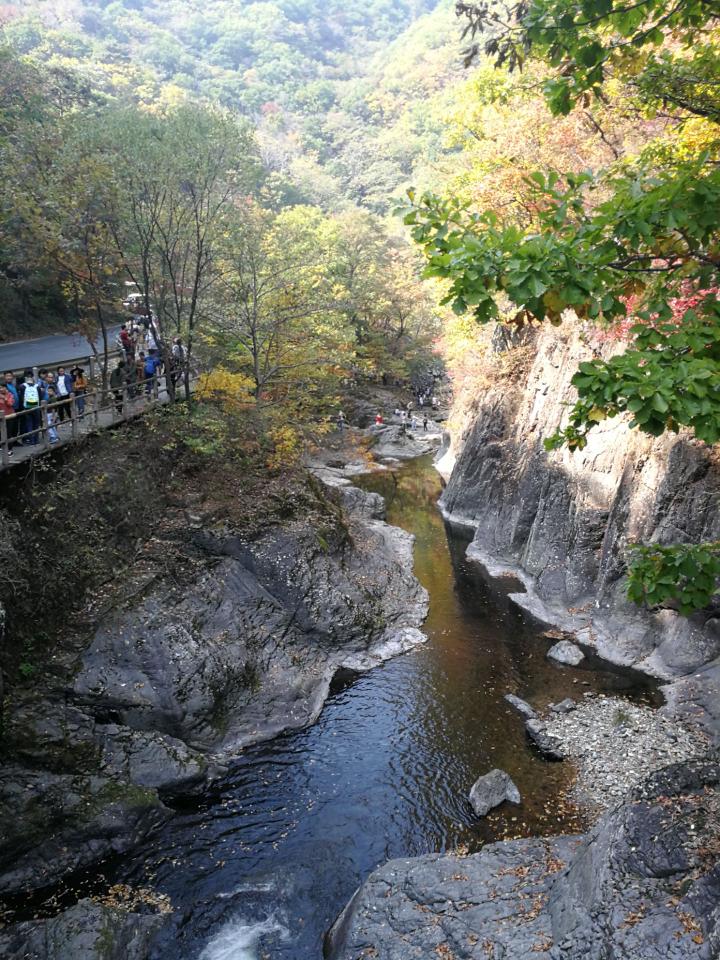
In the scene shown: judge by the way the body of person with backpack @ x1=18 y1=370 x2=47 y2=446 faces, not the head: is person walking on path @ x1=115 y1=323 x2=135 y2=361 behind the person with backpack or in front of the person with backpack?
in front

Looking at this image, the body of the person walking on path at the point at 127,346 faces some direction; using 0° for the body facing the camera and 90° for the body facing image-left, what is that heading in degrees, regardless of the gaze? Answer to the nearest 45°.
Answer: approximately 180°

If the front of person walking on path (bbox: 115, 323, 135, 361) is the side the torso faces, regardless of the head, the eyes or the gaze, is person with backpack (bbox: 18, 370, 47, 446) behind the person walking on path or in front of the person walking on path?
behind

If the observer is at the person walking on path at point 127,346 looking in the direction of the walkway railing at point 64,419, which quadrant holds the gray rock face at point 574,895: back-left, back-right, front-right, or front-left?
front-left

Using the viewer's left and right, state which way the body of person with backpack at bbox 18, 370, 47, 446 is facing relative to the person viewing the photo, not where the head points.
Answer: facing away from the viewer
